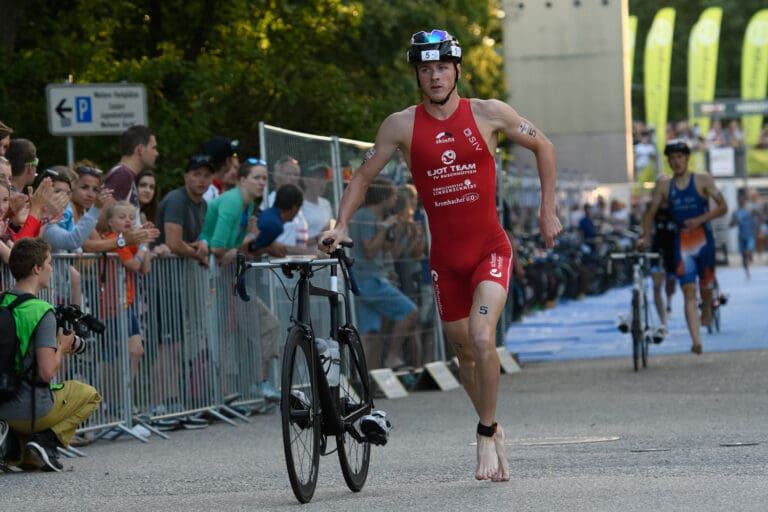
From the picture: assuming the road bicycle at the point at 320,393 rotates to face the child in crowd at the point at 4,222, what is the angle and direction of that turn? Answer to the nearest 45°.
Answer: approximately 135° to its right

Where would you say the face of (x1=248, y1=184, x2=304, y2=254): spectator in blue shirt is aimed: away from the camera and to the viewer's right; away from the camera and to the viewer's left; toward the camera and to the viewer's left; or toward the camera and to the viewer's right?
away from the camera and to the viewer's right

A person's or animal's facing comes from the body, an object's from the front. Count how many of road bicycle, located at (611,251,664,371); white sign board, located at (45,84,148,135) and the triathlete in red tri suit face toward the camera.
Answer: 3

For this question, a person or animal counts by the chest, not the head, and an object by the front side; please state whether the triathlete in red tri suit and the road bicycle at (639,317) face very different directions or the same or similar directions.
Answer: same or similar directions

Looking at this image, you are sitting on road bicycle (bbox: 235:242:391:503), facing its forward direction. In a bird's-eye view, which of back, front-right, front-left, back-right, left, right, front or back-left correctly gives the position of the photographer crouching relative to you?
back-right

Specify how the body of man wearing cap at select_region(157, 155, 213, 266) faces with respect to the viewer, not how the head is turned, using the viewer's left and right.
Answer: facing the viewer and to the right of the viewer

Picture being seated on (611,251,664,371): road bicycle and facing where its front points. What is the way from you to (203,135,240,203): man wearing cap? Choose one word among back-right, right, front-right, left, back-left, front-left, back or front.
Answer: front-right

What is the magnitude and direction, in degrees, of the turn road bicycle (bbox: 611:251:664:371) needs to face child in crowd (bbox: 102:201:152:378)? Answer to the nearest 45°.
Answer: approximately 45° to its right

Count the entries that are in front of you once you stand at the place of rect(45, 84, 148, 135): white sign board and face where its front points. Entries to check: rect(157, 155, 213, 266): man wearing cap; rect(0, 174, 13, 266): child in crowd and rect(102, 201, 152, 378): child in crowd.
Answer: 3

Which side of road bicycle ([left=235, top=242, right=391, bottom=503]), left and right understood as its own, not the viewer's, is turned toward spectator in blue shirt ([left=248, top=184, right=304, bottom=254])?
back

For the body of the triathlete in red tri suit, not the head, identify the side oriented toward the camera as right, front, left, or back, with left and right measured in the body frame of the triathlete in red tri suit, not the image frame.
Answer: front

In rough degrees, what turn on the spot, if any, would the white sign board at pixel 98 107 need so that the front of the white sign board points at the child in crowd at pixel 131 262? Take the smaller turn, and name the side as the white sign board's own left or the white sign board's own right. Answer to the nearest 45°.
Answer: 0° — it already faces them

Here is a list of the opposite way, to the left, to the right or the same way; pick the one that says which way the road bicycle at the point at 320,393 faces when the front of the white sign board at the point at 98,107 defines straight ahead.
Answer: the same way
